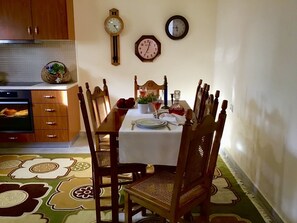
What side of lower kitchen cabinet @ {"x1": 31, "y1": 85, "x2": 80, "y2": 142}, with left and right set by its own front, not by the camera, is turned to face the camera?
front

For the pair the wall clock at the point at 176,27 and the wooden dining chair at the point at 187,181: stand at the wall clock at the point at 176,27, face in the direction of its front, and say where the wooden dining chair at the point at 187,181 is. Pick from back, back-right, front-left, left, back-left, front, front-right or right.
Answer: front

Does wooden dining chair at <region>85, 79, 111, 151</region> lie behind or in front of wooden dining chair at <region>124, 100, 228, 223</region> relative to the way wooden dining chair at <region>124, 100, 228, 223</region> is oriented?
in front

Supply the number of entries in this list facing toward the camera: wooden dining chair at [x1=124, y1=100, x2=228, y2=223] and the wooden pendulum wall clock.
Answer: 1

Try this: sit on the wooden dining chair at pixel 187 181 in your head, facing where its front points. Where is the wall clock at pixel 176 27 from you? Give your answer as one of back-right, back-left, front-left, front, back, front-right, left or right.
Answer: front-right

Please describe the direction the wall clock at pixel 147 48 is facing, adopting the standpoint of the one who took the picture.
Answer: facing the viewer

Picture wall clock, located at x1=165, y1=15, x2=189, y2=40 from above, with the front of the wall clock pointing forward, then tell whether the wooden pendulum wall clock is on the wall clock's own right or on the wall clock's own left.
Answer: on the wall clock's own right

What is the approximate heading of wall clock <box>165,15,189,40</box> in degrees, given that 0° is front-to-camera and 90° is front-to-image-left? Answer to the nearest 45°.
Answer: approximately 0°

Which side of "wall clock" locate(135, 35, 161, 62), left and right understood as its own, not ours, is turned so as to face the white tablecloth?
front

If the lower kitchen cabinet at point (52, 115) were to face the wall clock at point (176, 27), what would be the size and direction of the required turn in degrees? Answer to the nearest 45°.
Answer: approximately 90° to its left

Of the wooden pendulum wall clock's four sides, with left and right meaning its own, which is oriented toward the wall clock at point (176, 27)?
left

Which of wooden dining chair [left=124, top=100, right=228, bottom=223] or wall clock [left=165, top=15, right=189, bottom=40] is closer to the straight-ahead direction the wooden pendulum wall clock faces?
the wooden dining chair

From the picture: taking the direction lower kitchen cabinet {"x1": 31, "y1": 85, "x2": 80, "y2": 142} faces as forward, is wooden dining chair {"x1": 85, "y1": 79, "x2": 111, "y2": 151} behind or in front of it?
in front
